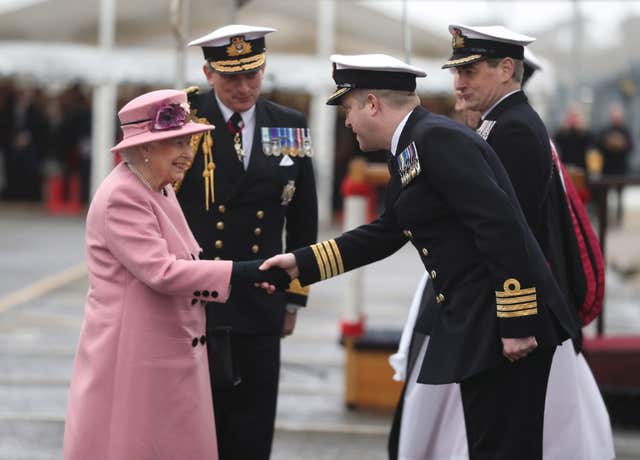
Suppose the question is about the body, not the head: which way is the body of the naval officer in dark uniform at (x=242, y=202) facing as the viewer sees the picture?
toward the camera

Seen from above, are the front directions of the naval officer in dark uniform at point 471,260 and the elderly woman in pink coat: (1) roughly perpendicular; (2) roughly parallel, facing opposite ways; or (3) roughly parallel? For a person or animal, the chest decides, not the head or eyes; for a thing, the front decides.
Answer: roughly parallel, facing opposite ways

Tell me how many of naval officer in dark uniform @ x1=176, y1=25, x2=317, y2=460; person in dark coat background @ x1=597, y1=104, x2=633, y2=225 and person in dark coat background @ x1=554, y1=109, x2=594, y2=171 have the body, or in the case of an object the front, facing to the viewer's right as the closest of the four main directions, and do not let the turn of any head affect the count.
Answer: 0

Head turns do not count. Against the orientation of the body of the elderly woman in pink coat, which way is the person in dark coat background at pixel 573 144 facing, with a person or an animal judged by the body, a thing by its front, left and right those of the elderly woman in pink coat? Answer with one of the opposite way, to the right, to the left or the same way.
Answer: to the right

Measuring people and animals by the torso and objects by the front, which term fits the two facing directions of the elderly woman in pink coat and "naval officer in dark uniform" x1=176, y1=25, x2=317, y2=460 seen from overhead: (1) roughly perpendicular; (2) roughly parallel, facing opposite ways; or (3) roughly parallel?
roughly perpendicular

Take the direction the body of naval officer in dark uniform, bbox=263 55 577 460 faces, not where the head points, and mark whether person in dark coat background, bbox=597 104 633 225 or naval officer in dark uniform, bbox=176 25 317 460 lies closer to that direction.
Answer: the naval officer in dark uniform

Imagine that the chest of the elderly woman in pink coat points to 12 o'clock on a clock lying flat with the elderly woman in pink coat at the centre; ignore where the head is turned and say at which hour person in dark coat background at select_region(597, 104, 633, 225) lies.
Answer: The person in dark coat background is roughly at 10 o'clock from the elderly woman in pink coat.

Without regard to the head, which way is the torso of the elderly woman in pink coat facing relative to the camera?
to the viewer's right

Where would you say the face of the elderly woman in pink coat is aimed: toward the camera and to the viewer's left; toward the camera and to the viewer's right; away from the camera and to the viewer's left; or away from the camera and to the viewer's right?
toward the camera and to the viewer's right

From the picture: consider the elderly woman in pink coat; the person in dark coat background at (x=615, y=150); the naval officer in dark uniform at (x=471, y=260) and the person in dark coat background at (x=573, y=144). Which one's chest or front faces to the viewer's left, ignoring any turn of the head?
the naval officer in dark uniform

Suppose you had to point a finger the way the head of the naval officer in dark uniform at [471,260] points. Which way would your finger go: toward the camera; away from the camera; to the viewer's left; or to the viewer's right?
to the viewer's left

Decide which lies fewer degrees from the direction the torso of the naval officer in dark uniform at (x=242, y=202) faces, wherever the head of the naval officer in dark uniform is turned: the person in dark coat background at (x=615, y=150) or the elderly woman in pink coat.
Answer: the elderly woman in pink coat

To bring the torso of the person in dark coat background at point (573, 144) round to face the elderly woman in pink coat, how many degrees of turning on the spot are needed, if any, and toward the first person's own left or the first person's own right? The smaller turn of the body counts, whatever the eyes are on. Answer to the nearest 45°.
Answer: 0° — they already face them

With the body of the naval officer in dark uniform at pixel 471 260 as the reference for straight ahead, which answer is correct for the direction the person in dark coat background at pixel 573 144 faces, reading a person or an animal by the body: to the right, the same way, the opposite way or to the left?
to the left

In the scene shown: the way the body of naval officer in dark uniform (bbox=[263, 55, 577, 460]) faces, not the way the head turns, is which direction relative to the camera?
to the viewer's left

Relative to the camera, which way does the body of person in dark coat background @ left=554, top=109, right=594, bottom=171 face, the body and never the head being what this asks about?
toward the camera

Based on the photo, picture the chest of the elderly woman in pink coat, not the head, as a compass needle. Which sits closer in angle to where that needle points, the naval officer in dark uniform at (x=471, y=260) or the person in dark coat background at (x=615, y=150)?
the naval officer in dark uniform
